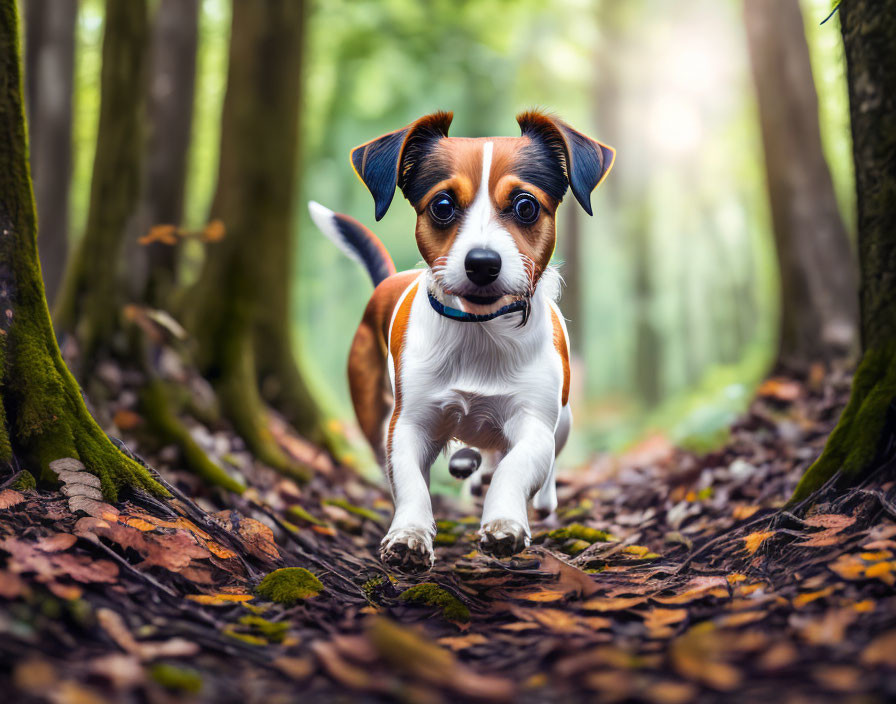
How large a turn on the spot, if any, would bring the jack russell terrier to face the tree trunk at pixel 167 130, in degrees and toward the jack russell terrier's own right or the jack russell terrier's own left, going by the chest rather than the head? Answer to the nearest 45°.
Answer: approximately 135° to the jack russell terrier's own right

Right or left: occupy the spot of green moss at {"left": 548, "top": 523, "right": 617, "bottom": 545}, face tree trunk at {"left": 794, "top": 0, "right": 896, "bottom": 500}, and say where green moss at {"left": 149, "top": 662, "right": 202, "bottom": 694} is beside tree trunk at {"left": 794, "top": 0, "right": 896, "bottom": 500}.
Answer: right

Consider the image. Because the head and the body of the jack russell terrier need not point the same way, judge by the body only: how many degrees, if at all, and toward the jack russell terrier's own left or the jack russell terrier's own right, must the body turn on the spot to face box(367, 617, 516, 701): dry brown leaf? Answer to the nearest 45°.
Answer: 0° — it already faces it

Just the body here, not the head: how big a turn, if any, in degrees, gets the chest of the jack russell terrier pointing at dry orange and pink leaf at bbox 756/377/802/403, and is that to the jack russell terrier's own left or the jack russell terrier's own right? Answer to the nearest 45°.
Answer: approximately 135° to the jack russell terrier's own left

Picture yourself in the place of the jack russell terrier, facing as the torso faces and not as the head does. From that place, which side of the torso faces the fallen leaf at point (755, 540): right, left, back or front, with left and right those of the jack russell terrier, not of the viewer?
left

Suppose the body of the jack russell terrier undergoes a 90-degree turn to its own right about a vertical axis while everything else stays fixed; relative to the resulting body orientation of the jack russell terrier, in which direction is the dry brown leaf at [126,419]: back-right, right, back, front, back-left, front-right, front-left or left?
front-right

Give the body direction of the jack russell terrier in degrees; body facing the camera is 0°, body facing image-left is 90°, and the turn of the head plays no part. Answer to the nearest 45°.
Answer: approximately 0°

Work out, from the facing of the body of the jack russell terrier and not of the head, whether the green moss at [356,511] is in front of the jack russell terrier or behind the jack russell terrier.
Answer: behind

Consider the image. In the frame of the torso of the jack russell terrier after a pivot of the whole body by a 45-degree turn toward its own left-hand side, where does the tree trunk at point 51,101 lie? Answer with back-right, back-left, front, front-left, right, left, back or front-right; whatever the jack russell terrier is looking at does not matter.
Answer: back

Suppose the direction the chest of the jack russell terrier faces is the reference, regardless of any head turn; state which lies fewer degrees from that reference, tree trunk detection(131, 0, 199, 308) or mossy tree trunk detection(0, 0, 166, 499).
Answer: the mossy tree trunk
